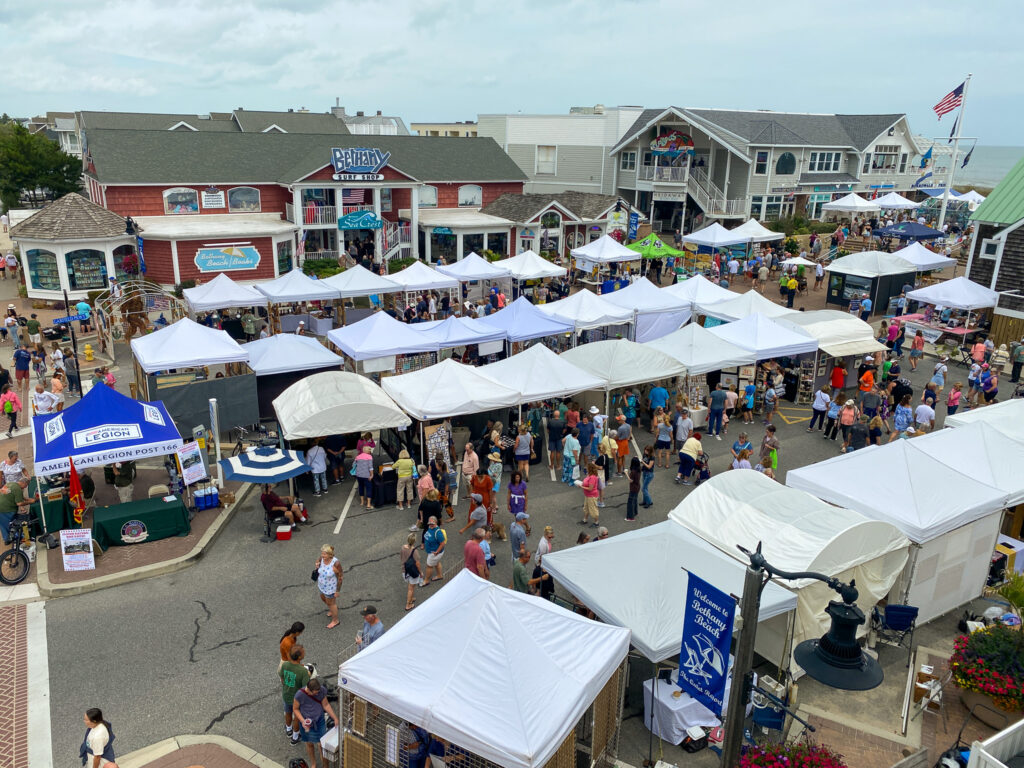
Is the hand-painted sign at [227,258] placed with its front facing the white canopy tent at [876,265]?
no

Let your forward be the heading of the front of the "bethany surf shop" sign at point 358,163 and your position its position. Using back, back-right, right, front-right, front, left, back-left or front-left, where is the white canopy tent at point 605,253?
front-left

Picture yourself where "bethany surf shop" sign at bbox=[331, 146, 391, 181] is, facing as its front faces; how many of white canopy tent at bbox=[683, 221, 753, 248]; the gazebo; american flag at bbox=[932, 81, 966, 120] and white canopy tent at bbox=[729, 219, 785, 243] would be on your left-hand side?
3

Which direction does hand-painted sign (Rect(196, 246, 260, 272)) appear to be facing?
toward the camera

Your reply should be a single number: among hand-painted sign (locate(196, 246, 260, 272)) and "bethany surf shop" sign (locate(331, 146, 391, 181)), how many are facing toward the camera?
2

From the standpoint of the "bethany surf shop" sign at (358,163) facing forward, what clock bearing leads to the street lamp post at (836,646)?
The street lamp post is roughly at 12 o'clock from the "bethany surf shop" sign.

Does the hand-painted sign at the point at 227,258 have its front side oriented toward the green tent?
no

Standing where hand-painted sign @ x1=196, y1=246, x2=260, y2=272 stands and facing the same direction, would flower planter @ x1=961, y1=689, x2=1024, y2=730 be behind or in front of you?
in front

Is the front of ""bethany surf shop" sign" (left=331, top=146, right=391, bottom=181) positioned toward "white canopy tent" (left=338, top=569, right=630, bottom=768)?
yes

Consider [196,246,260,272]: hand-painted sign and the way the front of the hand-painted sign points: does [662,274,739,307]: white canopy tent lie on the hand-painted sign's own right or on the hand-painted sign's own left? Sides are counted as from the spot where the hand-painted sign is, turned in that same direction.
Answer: on the hand-painted sign's own left

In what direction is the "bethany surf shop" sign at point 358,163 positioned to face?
toward the camera

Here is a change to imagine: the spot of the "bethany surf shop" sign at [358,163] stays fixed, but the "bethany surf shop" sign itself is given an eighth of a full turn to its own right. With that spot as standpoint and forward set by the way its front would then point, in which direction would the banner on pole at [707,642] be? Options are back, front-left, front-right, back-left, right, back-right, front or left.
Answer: front-left

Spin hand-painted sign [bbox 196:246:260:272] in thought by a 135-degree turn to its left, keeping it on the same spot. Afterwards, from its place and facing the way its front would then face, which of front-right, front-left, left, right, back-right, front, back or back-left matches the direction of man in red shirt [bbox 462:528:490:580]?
back-right

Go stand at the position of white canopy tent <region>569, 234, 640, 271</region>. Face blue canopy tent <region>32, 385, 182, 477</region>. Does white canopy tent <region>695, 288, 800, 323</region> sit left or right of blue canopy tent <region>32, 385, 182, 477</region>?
left

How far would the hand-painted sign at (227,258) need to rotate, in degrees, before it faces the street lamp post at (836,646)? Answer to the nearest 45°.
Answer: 0° — it already faces it

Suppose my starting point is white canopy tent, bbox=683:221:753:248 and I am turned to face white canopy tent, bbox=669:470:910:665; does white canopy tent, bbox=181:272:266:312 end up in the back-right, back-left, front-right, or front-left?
front-right

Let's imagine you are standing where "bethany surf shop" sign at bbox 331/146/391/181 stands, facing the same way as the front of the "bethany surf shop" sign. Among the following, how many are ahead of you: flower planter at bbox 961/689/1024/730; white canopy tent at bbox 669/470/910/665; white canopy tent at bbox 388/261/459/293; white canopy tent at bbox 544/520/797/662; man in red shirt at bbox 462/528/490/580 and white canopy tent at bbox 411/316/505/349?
6

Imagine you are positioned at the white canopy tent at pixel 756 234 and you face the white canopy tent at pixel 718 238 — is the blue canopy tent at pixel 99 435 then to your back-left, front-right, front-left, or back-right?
front-left

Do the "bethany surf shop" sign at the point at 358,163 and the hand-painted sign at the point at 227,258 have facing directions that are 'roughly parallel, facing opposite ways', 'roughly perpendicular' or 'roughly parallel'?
roughly parallel

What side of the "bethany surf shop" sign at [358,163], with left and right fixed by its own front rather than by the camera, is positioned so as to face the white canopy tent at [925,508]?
front
